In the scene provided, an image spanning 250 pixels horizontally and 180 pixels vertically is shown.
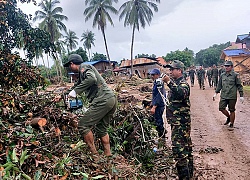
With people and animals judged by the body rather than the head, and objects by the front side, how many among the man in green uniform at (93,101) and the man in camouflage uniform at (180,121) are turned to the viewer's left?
2

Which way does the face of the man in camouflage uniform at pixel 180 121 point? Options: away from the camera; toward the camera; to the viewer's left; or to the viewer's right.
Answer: to the viewer's left

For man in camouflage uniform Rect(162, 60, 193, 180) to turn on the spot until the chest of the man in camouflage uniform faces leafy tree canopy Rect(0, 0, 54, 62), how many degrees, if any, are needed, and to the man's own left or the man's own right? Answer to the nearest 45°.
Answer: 0° — they already face it

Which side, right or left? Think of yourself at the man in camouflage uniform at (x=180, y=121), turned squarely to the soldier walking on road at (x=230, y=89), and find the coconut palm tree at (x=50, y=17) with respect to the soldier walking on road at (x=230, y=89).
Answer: left

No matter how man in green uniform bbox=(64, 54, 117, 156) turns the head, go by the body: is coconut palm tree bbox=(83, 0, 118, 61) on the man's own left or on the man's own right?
on the man's own right

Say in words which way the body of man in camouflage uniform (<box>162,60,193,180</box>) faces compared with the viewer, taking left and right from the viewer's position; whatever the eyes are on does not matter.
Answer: facing to the left of the viewer

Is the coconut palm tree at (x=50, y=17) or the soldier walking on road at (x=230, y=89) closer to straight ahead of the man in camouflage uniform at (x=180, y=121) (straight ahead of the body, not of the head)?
the coconut palm tree

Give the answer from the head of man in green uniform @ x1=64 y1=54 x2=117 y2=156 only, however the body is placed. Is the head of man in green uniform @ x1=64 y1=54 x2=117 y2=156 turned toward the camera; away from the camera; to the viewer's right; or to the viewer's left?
to the viewer's left

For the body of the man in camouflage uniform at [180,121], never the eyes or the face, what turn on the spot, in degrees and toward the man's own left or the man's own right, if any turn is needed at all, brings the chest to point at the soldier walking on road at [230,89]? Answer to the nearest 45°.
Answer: approximately 135° to the man's own right

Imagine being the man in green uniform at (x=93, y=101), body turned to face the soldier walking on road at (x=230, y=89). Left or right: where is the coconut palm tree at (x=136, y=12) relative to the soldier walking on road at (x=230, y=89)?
left

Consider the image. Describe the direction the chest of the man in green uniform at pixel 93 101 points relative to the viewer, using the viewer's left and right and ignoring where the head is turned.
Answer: facing to the left of the viewer

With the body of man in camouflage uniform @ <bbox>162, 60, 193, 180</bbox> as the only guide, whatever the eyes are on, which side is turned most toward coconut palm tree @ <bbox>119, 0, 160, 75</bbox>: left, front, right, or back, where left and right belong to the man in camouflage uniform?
right

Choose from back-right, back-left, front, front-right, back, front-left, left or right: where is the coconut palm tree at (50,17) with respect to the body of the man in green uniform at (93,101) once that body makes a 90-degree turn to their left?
back

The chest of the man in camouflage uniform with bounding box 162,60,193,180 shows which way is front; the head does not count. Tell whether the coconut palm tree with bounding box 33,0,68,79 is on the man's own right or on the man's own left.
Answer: on the man's own right

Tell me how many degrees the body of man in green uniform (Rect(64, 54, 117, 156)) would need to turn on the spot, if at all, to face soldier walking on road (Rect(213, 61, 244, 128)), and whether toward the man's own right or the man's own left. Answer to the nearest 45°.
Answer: approximately 135° to the man's own right
